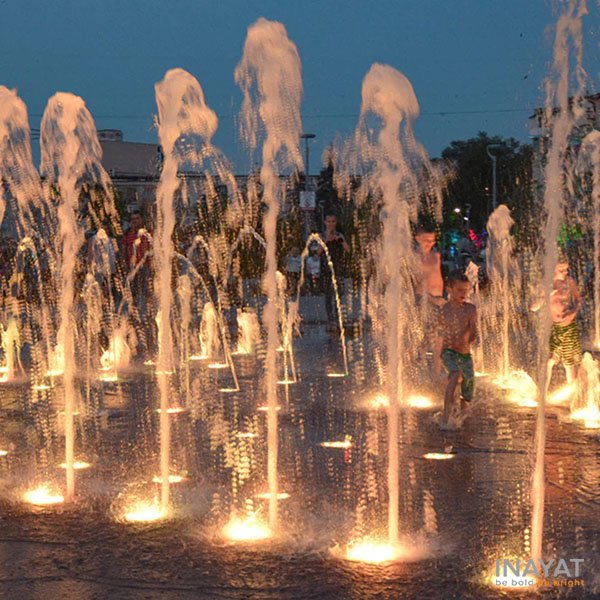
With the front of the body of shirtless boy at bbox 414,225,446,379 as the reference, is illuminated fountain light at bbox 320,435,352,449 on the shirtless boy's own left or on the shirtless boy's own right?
on the shirtless boy's own right

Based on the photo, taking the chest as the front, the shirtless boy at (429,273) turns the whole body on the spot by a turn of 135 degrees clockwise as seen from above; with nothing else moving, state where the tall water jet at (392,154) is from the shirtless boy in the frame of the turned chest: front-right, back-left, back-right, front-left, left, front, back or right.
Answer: left

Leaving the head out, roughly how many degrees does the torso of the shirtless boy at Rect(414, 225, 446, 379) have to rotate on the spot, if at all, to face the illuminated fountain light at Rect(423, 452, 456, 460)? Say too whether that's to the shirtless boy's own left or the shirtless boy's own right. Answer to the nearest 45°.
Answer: approximately 45° to the shirtless boy's own right

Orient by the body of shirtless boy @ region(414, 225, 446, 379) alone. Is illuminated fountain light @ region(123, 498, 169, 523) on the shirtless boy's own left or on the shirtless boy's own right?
on the shirtless boy's own right

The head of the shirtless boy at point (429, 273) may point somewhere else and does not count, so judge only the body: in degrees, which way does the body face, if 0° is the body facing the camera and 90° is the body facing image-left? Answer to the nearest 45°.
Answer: approximately 315°

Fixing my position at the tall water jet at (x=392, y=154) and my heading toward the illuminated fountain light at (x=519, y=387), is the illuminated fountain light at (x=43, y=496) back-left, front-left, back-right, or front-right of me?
back-left

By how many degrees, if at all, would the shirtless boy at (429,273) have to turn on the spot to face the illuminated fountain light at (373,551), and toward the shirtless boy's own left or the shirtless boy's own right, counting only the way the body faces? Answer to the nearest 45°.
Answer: approximately 45° to the shirtless boy's own right

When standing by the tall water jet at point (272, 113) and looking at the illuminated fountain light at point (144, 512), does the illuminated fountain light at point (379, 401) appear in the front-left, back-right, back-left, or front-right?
back-right

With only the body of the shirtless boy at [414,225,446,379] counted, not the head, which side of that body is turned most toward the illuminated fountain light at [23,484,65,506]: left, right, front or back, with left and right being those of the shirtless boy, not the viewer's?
front
